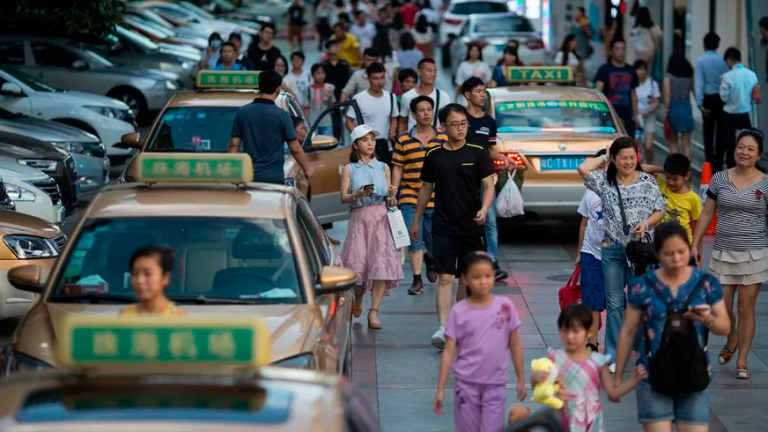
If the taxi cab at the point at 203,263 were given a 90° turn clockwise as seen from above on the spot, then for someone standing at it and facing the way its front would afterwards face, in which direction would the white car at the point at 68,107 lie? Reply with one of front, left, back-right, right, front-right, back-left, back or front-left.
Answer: right

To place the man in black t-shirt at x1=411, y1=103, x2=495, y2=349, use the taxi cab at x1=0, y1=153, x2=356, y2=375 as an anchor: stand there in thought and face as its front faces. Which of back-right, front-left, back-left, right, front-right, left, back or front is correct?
back-left

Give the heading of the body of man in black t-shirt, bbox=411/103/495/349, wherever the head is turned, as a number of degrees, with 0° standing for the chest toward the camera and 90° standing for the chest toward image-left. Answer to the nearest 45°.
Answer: approximately 0°

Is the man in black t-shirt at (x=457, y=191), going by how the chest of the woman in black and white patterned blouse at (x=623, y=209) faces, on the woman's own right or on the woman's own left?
on the woman's own right

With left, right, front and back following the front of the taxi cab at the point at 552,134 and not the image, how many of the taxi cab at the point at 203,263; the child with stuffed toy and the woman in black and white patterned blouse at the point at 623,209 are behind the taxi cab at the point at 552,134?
3

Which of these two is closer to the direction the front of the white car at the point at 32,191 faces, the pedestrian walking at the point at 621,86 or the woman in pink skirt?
the woman in pink skirt

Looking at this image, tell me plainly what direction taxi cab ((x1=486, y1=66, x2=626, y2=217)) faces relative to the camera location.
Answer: facing away from the viewer

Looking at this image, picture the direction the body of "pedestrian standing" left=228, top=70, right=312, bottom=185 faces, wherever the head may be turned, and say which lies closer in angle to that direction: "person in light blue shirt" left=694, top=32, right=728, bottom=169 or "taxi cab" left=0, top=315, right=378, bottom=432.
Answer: the person in light blue shirt

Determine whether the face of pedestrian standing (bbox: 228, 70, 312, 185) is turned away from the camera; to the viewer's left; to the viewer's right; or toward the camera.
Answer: away from the camera

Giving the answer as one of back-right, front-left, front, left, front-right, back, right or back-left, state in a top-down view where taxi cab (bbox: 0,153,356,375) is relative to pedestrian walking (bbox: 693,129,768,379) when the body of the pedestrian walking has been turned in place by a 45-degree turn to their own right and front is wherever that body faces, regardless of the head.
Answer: front

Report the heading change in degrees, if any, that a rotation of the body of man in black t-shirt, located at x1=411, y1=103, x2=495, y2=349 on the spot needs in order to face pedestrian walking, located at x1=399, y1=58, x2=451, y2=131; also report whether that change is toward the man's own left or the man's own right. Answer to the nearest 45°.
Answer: approximately 180°

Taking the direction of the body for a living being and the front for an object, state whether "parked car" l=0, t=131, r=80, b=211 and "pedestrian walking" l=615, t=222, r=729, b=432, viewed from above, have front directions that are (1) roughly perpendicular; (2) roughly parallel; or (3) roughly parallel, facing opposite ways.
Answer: roughly perpendicular

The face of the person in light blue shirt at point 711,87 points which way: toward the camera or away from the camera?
away from the camera
